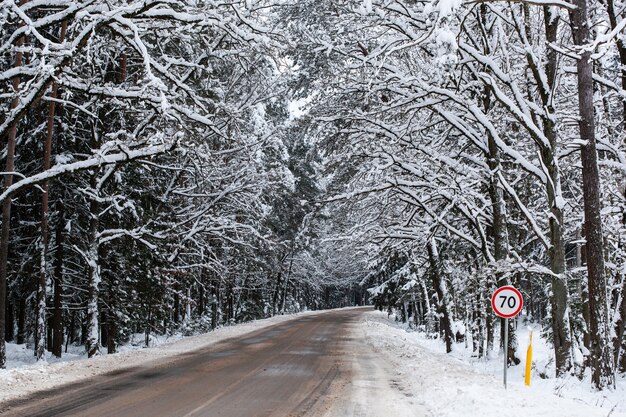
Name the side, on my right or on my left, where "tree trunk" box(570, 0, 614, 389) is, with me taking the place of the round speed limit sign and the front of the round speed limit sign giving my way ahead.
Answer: on my left

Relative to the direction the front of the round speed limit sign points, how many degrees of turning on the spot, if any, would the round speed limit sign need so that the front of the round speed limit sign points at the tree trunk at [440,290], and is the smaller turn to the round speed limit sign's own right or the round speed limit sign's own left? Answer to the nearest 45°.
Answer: approximately 180°

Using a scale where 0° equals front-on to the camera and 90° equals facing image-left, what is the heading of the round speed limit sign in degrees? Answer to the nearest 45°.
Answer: approximately 0°
